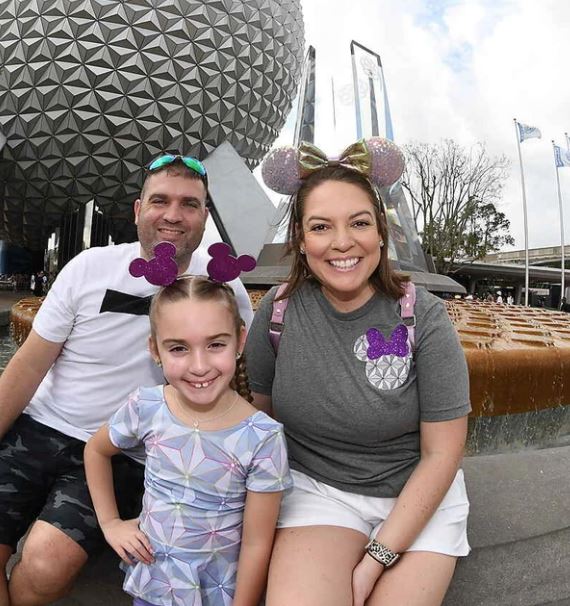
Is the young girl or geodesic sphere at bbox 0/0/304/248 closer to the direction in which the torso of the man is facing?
the young girl

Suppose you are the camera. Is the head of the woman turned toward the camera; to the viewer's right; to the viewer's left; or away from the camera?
toward the camera

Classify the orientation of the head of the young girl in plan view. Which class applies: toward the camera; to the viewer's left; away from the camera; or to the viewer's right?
toward the camera

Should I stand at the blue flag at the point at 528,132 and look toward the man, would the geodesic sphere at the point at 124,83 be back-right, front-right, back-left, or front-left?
front-right

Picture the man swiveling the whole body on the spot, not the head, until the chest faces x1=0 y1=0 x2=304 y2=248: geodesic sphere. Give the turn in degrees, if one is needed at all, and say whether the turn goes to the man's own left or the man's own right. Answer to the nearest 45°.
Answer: approximately 180°

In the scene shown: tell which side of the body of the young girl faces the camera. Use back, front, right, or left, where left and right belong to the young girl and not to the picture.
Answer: front

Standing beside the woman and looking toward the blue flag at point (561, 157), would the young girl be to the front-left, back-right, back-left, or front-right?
back-left

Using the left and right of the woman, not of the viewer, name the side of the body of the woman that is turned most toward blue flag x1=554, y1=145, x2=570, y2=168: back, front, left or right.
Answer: back

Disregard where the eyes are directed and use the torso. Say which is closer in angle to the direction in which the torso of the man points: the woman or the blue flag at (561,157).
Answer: the woman

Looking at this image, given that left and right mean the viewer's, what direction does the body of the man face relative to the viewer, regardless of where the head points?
facing the viewer

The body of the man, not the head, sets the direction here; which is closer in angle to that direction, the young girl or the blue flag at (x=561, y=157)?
the young girl
